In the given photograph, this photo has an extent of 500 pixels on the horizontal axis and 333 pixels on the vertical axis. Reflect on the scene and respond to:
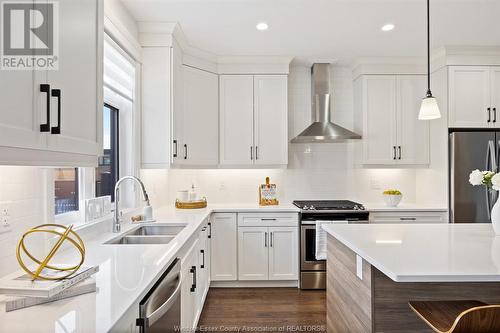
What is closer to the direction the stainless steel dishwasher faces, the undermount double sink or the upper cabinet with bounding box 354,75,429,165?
the upper cabinet

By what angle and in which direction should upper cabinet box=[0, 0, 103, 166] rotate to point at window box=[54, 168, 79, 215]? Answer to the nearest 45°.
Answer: approximately 135° to its left

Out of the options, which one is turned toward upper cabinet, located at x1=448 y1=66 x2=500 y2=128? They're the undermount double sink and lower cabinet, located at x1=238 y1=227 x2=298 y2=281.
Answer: the undermount double sink

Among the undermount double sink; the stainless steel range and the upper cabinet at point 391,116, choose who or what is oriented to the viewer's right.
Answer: the undermount double sink

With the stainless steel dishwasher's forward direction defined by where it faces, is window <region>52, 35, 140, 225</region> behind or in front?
behind

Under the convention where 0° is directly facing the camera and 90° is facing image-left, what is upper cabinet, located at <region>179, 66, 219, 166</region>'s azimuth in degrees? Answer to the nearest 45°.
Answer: approximately 315°

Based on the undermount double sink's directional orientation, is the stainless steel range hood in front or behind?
in front

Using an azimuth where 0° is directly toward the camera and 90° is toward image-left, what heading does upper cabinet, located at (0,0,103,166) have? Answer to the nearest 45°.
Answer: approximately 315°

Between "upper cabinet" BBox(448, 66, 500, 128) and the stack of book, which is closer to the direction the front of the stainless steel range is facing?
the stack of book

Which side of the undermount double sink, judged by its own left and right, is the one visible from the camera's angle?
right

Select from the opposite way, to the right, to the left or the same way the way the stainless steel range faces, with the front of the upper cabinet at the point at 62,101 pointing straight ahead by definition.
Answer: to the right

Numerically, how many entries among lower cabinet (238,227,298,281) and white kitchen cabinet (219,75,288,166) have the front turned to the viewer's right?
0
